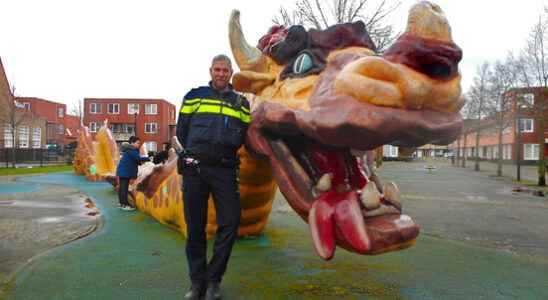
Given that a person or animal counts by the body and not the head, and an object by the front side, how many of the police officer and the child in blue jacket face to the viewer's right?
1

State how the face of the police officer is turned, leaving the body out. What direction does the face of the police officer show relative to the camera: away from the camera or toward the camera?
toward the camera

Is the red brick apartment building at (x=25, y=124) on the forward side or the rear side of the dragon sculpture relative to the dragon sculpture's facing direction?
on the rear side

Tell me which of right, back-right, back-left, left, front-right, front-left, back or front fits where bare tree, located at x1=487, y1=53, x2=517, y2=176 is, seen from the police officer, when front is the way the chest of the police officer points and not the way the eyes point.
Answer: back-left

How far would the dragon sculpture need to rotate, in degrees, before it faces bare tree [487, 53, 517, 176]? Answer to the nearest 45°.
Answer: approximately 90° to its left

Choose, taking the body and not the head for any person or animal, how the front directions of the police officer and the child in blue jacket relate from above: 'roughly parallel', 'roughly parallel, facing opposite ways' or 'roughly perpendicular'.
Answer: roughly perpendicular

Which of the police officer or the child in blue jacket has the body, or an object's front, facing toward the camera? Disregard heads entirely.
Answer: the police officer

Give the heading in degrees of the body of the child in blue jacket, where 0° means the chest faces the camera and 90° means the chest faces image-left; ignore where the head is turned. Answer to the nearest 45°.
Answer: approximately 270°

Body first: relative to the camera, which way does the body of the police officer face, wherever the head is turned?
toward the camera
